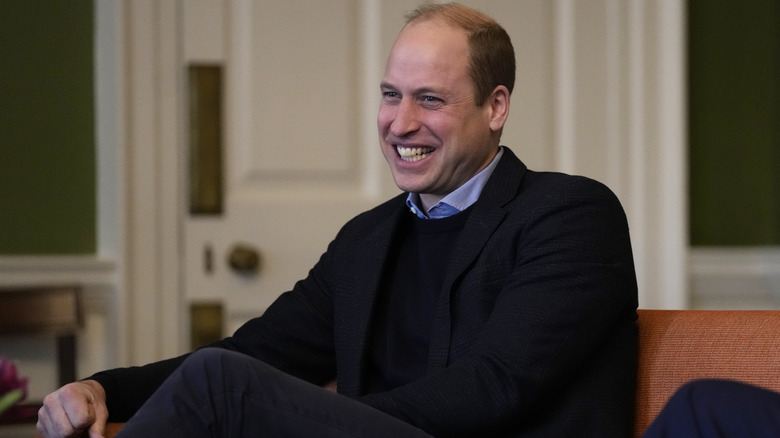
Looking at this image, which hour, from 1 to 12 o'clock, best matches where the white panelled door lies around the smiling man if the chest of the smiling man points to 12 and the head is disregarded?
The white panelled door is roughly at 4 o'clock from the smiling man.

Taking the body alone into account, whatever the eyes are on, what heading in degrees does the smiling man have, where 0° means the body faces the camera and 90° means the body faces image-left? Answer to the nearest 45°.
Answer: approximately 45°

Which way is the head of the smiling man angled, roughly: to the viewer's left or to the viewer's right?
to the viewer's left
